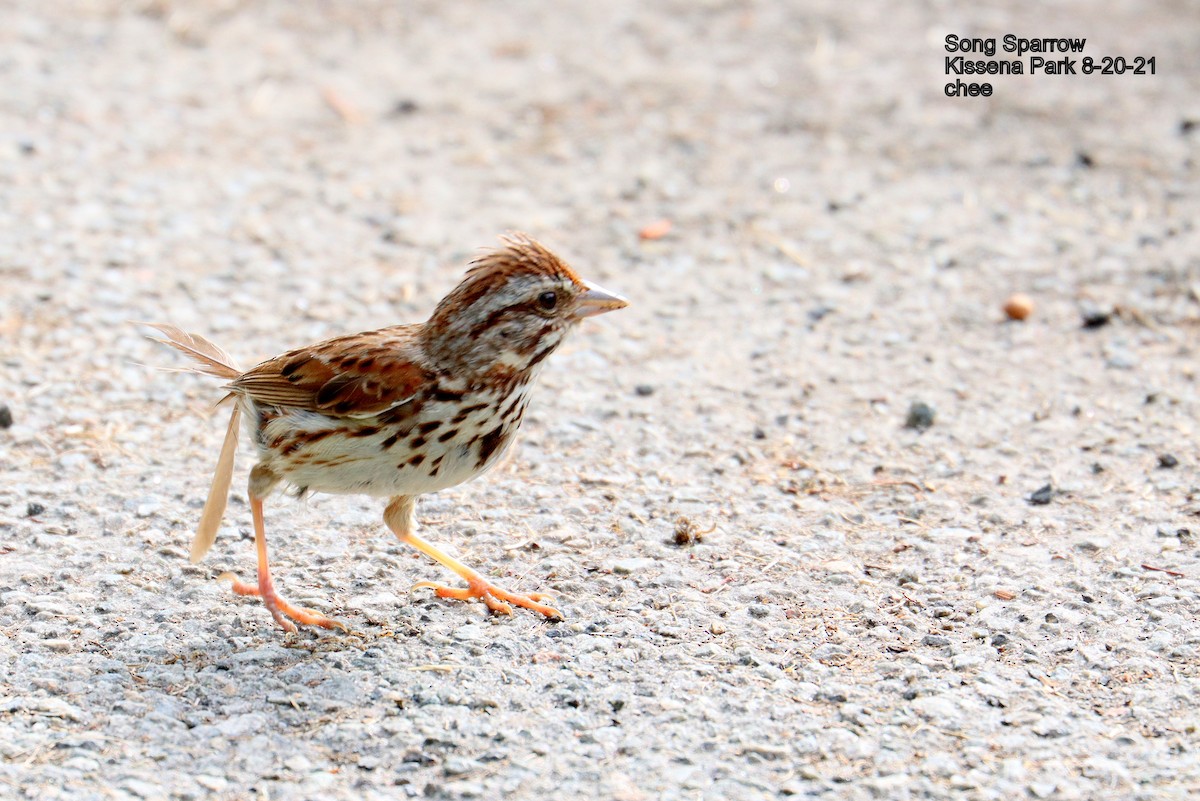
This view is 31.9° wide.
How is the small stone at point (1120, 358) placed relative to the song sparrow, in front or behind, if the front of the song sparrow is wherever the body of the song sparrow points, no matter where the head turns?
in front

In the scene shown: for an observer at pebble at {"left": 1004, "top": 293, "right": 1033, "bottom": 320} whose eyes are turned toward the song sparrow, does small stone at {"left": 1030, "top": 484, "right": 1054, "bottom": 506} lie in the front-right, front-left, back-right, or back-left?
front-left

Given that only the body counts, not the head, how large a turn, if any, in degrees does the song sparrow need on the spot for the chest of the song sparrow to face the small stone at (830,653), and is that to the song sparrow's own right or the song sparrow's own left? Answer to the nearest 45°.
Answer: approximately 45° to the song sparrow's own right

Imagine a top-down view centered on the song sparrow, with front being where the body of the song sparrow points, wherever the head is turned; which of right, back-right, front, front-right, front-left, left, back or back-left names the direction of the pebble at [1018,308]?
front-left

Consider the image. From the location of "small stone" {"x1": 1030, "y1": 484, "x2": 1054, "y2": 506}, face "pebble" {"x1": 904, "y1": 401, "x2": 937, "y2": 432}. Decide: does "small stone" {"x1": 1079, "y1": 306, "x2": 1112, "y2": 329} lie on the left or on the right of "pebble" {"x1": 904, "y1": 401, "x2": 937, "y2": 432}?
right

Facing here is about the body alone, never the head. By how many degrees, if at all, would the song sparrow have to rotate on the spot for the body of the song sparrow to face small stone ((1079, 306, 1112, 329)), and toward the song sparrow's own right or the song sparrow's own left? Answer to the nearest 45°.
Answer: approximately 45° to the song sparrow's own left

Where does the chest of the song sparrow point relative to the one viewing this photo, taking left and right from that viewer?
facing to the right of the viewer

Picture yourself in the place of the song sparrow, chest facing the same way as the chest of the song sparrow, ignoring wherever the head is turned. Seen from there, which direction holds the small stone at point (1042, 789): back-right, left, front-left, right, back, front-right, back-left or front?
front-right

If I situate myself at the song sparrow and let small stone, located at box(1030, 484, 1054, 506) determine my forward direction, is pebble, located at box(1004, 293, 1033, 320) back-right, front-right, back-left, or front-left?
front-left

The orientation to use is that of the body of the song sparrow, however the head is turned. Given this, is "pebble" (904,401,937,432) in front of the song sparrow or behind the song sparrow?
in front

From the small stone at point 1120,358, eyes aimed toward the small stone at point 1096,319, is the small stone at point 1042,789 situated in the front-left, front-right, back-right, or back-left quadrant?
back-left
